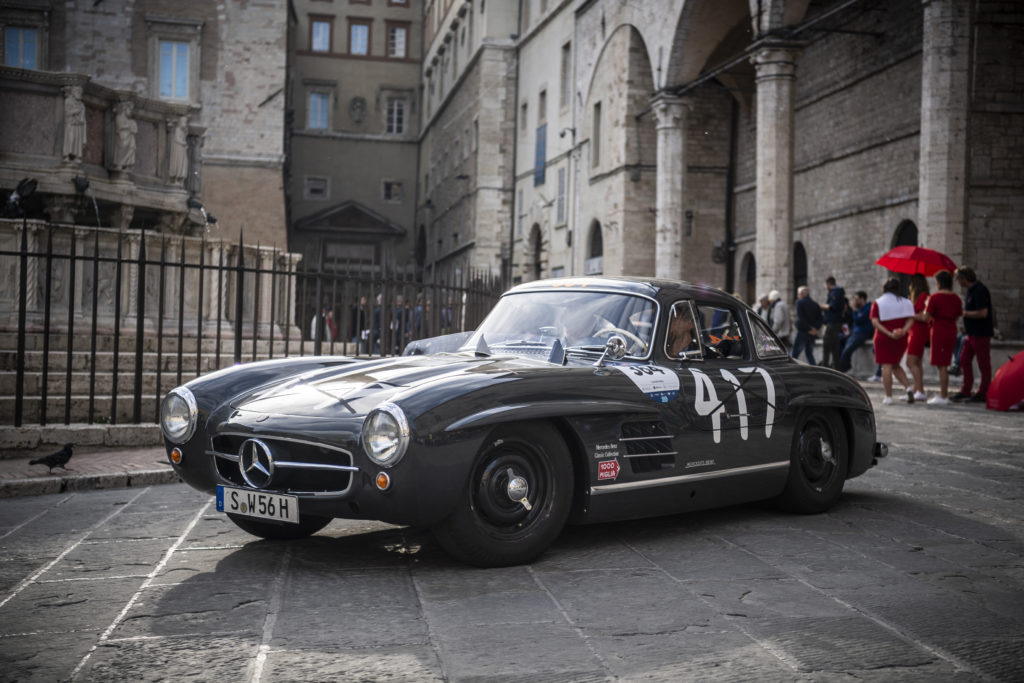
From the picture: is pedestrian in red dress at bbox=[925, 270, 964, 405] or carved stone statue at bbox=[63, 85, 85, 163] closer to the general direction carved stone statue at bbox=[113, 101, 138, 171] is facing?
the pedestrian in red dress

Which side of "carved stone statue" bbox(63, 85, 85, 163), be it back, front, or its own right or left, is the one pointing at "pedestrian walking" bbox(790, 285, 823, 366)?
left

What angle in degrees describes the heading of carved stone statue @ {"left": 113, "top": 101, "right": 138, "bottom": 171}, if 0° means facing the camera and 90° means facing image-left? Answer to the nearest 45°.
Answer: approximately 315°
